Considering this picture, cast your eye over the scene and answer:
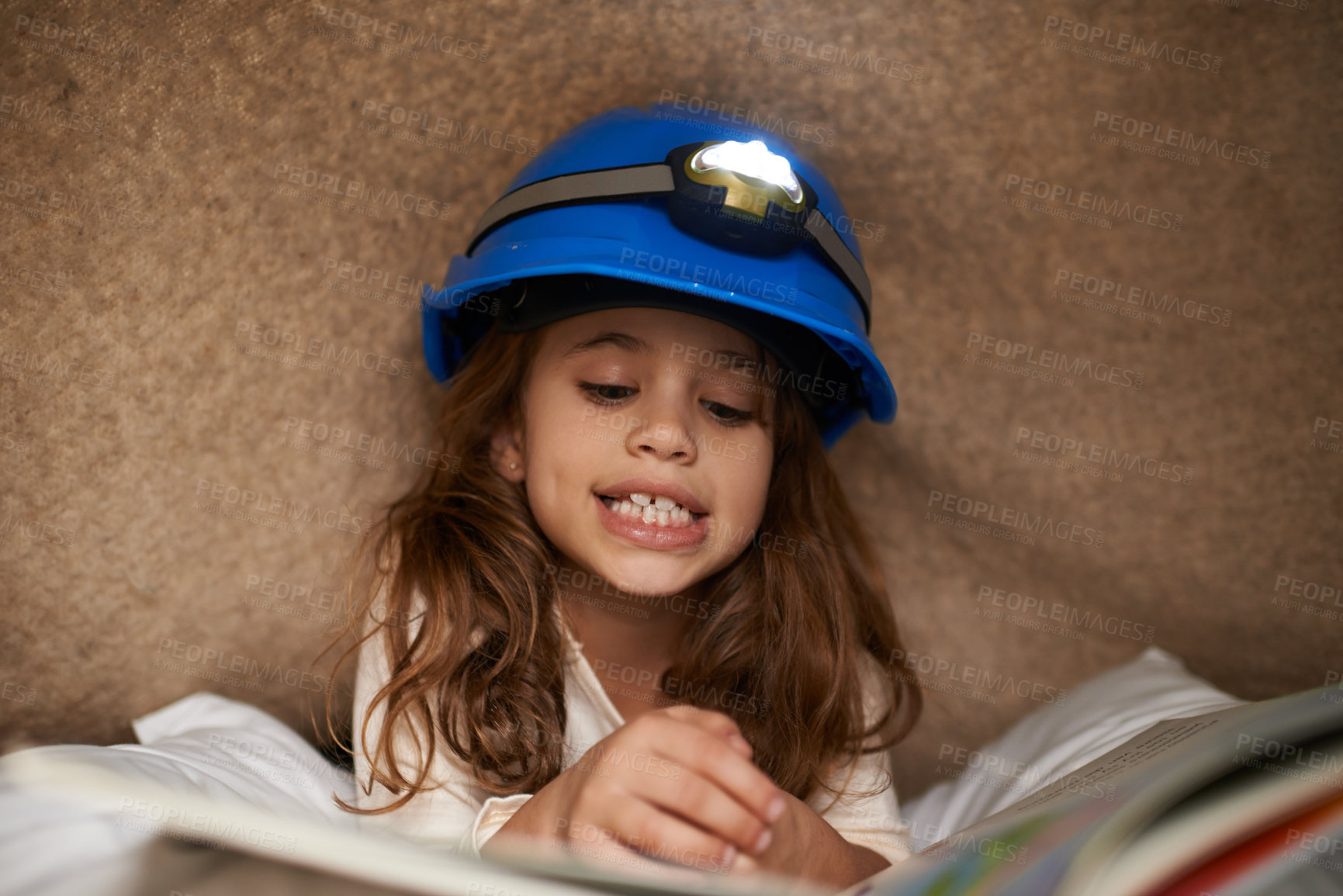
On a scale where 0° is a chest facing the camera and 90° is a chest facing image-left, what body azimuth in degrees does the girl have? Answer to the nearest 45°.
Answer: approximately 0°
